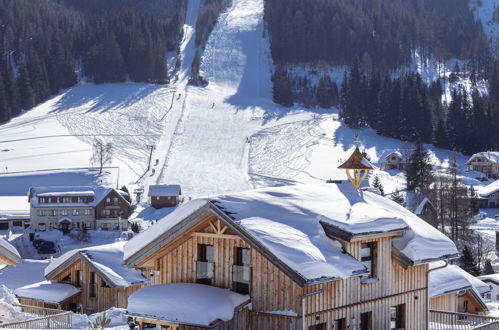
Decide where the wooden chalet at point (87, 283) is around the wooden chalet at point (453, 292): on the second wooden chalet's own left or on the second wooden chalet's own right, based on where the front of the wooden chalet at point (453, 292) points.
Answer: on the second wooden chalet's own right

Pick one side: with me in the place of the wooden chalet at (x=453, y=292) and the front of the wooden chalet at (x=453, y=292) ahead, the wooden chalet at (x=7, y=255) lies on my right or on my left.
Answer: on my right

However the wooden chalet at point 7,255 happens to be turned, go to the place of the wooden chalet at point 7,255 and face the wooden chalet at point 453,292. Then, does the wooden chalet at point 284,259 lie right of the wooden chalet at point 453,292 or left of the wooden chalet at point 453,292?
right

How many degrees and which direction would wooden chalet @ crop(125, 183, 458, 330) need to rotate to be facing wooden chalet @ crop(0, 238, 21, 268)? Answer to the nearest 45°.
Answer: approximately 45° to its right

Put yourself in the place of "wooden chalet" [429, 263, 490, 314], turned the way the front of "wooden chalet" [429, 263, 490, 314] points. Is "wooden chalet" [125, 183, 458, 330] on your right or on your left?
on your right

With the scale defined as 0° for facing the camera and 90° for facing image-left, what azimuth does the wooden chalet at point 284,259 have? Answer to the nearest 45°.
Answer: approximately 45°

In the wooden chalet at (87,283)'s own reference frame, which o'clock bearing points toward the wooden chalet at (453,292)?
the wooden chalet at (453,292) is roughly at 8 o'clock from the wooden chalet at (87,283).

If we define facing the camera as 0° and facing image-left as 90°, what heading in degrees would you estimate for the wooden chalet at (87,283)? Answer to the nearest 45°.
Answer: approximately 45°

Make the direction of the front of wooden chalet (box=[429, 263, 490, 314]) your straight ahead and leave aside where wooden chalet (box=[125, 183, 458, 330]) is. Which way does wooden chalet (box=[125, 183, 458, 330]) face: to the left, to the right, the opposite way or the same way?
to the right
